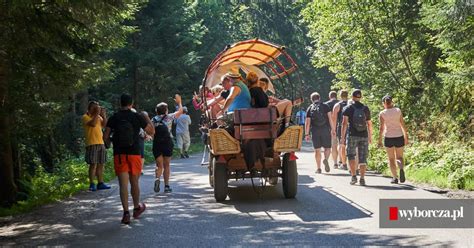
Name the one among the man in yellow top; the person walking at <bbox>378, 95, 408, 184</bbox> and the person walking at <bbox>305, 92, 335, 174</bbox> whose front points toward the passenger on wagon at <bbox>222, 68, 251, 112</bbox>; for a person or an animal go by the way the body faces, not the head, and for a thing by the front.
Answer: the man in yellow top

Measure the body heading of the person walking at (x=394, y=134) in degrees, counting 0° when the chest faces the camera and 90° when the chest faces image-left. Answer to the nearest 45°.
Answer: approximately 180°

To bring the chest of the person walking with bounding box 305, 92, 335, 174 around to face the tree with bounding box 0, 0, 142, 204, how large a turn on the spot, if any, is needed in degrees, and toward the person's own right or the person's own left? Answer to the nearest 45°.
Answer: approximately 135° to the person's own left

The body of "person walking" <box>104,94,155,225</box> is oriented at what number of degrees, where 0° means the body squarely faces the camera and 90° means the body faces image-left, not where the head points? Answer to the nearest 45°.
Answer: approximately 180°

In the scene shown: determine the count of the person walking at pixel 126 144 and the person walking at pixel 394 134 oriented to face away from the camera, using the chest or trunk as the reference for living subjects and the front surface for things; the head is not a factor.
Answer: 2

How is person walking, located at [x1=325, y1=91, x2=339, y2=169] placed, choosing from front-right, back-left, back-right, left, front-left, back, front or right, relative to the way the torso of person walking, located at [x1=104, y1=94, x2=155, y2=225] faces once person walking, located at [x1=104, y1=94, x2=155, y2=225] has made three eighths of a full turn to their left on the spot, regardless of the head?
back

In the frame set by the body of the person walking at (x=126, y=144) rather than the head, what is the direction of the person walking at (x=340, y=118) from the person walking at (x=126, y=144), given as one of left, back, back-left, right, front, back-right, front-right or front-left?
front-right

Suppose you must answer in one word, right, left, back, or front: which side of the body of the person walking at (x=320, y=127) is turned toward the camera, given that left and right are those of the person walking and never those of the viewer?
back

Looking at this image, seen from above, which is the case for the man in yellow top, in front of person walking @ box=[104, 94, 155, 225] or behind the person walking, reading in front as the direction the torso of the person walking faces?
in front

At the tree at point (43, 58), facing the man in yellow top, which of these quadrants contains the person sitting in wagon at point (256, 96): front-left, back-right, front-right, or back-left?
front-right

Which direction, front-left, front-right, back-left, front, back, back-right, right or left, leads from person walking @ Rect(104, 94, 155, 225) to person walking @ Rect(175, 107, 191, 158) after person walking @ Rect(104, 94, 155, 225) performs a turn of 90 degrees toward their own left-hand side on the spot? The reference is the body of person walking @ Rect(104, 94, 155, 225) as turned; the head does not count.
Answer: right

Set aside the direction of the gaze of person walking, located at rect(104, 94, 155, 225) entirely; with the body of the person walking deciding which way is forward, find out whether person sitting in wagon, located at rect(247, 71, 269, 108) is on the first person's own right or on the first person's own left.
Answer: on the first person's own right
